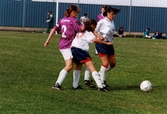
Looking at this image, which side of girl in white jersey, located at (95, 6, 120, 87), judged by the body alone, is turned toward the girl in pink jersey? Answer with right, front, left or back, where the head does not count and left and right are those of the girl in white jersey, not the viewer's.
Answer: right

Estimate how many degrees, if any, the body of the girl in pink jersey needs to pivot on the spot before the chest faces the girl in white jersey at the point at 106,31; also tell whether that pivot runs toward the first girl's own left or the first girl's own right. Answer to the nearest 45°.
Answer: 0° — they already face them

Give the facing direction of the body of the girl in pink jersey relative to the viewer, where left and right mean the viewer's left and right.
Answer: facing away from the viewer and to the right of the viewer

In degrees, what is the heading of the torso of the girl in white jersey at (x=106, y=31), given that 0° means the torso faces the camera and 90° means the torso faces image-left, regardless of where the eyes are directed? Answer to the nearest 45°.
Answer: approximately 315°

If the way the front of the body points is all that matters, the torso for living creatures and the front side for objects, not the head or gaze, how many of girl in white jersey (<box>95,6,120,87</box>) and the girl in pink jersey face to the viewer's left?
0
